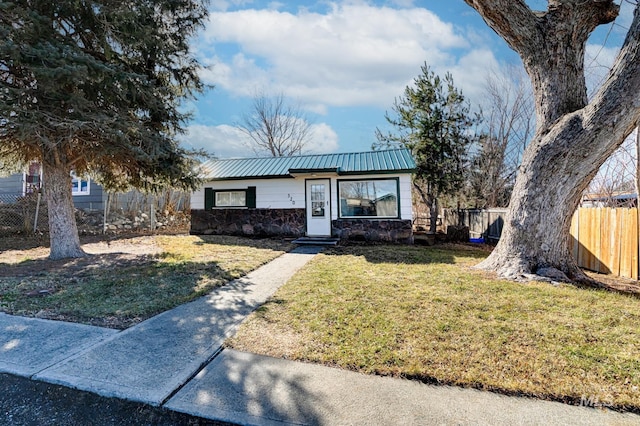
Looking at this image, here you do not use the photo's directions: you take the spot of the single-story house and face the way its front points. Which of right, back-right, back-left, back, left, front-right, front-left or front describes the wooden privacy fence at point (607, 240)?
front-left

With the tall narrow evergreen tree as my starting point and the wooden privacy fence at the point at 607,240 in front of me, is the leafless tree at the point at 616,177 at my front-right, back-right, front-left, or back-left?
front-left

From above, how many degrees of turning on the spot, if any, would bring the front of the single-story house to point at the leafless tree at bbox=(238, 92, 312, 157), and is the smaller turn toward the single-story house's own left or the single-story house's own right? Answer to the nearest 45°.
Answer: approximately 180°

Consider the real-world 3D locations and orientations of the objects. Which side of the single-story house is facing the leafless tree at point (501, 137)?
left

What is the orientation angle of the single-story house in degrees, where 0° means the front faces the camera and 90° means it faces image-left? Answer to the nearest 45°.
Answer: approximately 0°

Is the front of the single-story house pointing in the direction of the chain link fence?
no

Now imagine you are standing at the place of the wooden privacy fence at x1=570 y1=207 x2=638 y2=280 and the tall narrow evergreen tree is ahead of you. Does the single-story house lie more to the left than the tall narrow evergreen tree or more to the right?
left

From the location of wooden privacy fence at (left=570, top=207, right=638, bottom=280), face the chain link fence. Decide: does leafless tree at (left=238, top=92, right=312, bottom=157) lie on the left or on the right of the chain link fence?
right

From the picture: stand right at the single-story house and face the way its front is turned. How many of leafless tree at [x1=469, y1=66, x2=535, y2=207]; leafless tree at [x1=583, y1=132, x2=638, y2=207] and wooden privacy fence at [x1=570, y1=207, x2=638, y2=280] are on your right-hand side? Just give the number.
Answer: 0
